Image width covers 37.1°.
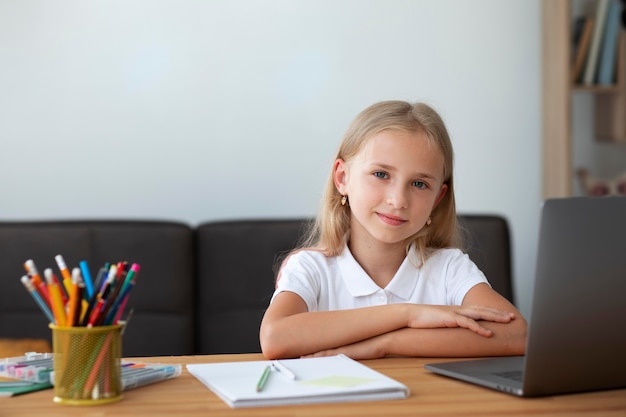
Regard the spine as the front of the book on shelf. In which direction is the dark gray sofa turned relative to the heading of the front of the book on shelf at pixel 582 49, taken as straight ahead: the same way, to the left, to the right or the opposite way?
the same way

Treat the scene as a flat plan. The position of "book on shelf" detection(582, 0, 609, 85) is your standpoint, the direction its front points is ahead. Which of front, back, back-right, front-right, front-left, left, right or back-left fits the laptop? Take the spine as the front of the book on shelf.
front

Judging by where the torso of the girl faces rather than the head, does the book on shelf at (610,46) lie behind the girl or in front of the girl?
behind

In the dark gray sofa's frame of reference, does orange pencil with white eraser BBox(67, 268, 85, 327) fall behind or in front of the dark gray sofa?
in front

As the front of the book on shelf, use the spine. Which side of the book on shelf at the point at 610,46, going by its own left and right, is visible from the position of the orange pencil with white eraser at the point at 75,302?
front

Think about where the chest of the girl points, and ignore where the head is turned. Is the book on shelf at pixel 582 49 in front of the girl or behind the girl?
behind

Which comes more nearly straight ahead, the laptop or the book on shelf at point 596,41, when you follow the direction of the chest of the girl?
the laptop

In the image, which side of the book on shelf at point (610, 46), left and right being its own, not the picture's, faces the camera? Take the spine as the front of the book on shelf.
front

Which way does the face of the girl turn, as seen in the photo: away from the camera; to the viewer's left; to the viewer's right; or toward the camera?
toward the camera

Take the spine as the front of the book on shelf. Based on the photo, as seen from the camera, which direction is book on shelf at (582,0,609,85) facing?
toward the camera

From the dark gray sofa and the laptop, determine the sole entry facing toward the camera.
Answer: the dark gray sofa

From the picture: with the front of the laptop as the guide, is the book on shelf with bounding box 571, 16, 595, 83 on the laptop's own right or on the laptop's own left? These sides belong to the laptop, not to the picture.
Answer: on the laptop's own right

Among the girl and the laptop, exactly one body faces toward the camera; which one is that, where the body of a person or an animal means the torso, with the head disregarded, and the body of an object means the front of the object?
the girl

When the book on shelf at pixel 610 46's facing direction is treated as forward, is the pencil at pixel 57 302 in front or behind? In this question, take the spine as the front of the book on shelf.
in front

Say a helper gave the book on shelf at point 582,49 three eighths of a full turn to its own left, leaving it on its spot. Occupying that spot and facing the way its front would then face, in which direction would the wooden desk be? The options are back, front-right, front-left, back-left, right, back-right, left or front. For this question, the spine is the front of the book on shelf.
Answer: back-right

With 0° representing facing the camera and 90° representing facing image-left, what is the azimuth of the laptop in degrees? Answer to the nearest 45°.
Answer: approximately 135°

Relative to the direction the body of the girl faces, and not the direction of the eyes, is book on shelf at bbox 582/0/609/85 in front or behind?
behind

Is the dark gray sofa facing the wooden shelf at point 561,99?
no
